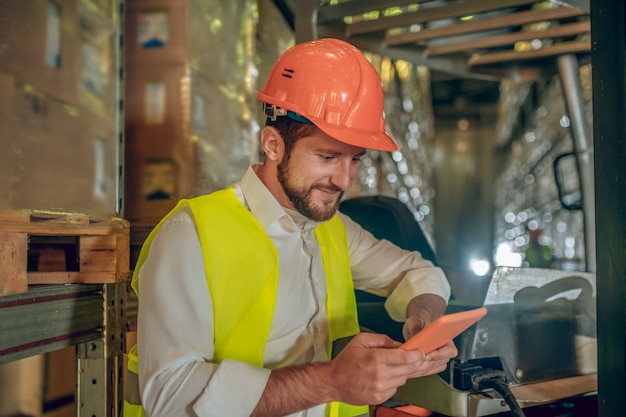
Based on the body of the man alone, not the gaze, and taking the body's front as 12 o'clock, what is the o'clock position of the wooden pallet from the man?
The wooden pallet is roughly at 5 o'clock from the man.

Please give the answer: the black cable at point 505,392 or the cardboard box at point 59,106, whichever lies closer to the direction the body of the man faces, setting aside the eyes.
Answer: the black cable

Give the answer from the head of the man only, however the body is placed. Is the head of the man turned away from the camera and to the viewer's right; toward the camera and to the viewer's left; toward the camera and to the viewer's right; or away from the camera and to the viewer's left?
toward the camera and to the viewer's right

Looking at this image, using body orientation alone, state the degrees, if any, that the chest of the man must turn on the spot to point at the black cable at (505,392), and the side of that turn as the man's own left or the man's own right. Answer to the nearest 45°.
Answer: approximately 45° to the man's own left

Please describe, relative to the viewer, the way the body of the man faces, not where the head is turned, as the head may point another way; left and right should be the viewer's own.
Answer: facing the viewer and to the right of the viewer

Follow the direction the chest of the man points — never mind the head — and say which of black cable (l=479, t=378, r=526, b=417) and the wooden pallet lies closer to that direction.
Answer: the black cable

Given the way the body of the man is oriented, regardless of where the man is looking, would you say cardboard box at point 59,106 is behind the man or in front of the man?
behind
